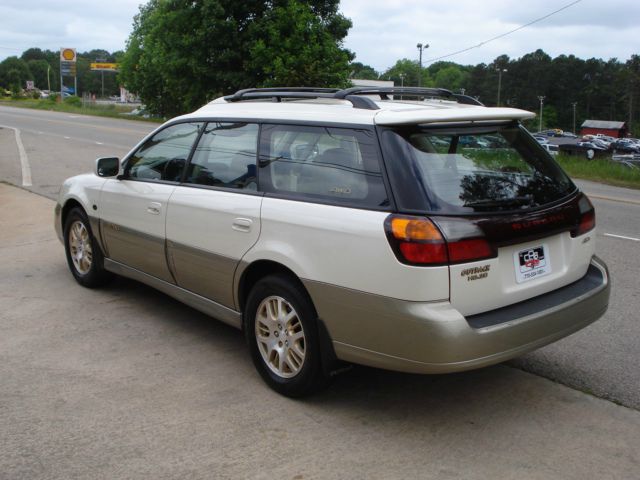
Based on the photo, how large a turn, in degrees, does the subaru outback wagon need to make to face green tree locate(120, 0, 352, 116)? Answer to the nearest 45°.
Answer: approximately 45° to its right

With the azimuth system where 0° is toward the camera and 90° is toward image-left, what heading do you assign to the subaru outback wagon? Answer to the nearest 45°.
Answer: approximately 135°
